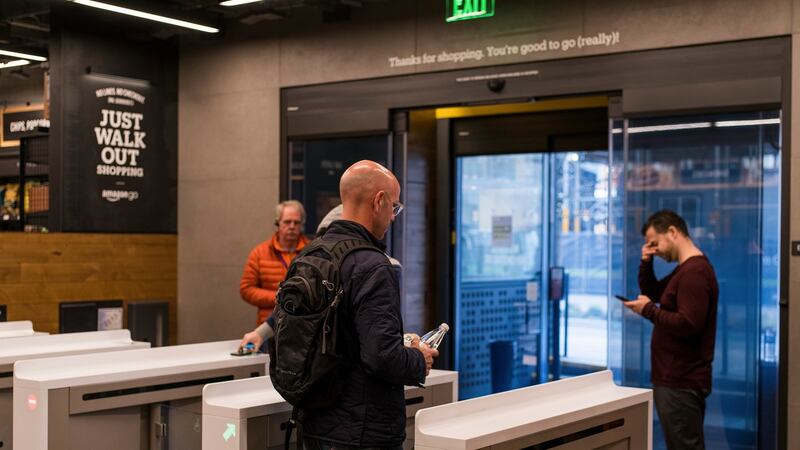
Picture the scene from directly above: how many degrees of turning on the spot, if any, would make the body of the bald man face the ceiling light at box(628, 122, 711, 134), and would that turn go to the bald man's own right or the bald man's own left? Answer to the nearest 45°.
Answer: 0° — they already face it

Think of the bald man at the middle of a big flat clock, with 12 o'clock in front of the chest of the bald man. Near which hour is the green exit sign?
The green exit sign is roughly at 11 o'clock from the bald man.

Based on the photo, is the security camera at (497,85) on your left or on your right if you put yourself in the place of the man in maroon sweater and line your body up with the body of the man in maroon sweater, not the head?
on your right

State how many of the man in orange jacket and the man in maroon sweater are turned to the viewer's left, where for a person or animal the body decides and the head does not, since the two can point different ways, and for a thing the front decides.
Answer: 1

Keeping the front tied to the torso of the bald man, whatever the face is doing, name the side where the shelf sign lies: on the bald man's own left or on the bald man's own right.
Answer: on the bald man's own left

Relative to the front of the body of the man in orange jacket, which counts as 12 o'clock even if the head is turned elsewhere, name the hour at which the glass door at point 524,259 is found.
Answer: The glass door is roughly at 9 o'clock from the man in orange jacket.

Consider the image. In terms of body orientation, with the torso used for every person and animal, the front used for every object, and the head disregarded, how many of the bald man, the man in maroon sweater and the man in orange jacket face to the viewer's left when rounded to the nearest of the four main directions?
1

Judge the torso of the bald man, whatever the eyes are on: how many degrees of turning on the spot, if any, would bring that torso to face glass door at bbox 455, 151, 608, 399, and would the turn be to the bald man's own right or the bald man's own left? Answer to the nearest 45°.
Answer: approximately 45° to the bald man's own left

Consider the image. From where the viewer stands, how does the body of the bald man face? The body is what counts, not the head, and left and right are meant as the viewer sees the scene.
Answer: facing away from the viewer and to the right of the viewer

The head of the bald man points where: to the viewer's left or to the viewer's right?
to the viewer's right

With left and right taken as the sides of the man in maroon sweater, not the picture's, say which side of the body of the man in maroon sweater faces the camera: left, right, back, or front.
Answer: left

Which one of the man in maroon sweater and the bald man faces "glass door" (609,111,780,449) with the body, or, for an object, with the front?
the bald man
